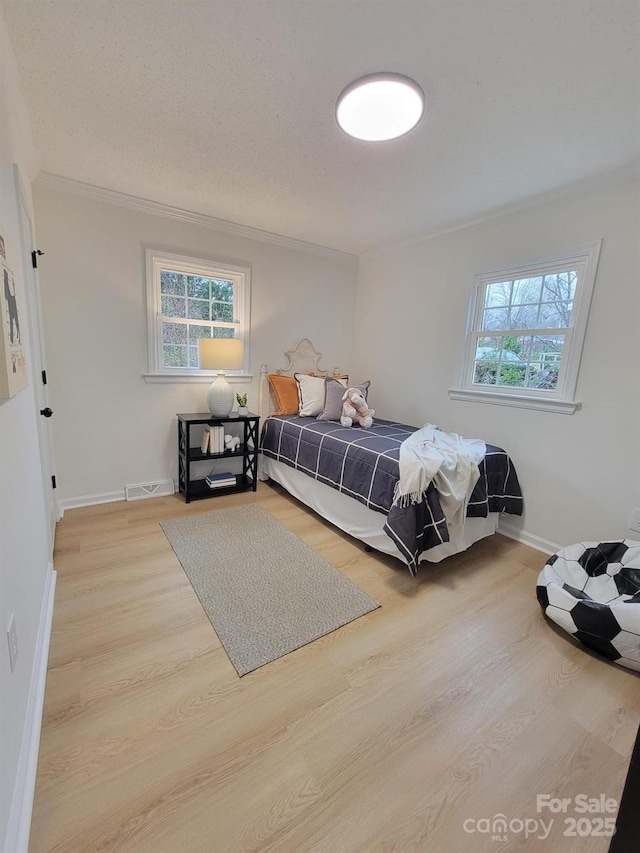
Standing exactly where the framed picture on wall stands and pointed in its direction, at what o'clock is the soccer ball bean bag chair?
The soccer ball bean bag chair is roughly at 1 o'clock from the framed picture on wall.

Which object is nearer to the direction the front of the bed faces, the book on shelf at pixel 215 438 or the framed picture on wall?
the framed picture on wall

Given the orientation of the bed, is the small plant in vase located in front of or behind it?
behind

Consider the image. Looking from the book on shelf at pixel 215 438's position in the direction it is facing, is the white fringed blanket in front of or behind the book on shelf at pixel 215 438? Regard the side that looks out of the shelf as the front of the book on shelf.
in front

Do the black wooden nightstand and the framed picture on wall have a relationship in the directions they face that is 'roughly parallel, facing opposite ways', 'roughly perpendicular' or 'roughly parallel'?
roughly perpendicular

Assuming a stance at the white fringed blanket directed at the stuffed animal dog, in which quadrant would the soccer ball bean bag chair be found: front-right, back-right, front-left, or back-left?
back-right

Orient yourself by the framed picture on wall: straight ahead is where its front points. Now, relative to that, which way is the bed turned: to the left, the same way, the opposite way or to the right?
to the right

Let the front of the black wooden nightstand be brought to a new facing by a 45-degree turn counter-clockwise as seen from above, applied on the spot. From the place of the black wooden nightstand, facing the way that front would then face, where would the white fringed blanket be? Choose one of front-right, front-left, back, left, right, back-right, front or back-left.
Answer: front

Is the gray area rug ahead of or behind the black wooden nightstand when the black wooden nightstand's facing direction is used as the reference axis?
ahead

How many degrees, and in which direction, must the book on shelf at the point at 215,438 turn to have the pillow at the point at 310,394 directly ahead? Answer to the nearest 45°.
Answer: approximately 90° to its left

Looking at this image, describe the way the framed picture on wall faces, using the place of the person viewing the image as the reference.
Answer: facing to the right of the viewer

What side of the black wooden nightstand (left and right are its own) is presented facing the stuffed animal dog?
left

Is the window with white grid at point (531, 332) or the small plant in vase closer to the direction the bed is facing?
the window with white grid

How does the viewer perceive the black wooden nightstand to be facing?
facing the viewer

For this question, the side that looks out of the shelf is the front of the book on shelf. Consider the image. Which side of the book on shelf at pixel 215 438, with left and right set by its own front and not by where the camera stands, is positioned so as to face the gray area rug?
front

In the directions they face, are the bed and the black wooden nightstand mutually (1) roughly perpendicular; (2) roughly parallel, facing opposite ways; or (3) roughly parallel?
roughly parallel

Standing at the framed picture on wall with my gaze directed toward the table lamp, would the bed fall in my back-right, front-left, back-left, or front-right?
front-right

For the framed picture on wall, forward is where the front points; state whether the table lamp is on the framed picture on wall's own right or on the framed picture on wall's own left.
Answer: on the framed picture on wall's own left

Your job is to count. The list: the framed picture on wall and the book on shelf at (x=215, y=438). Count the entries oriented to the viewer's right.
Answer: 1
